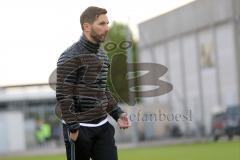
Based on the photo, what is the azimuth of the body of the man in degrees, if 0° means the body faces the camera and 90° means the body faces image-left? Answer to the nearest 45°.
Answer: approximately 315°

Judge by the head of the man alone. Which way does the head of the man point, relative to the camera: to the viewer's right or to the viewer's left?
to the viewer's right

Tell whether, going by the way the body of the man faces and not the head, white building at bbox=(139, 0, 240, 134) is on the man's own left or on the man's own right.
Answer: on the man's own left
